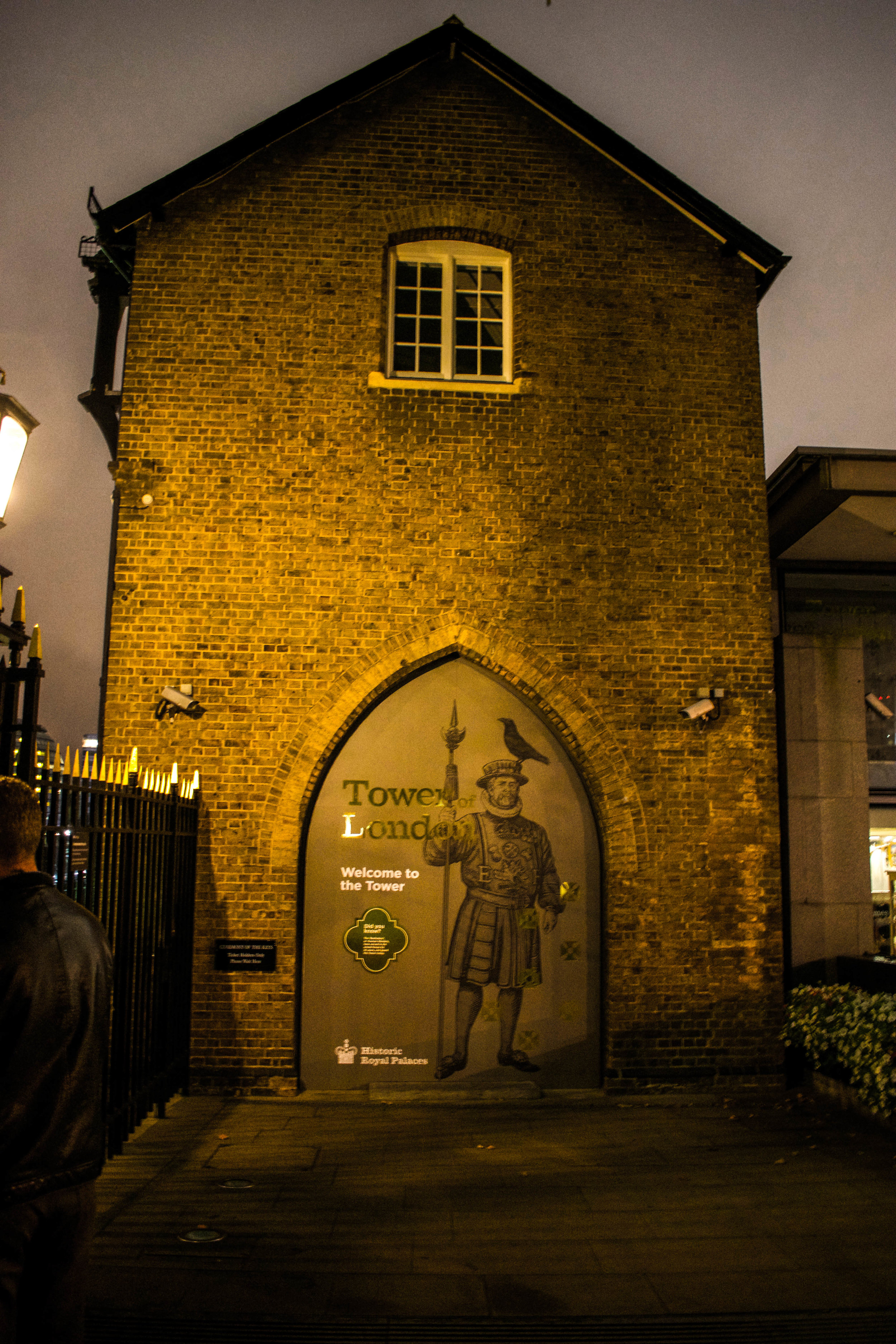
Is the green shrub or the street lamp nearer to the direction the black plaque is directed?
the street lamp

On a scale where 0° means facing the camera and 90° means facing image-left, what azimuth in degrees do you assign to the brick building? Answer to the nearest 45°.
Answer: approximately 0°

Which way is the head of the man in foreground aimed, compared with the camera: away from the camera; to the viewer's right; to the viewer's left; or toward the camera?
away from the camera

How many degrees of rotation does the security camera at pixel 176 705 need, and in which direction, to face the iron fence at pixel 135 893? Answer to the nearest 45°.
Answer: approximately 45° to its right

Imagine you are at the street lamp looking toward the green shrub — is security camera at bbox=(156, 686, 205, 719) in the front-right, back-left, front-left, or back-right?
front-left

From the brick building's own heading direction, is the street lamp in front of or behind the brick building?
in front

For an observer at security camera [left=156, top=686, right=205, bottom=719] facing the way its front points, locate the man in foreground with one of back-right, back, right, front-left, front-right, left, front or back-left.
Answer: front-right

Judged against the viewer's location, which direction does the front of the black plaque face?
facing the viewer

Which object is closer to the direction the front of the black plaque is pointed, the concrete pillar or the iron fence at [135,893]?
the iron fence

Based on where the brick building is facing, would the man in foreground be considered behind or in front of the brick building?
in front

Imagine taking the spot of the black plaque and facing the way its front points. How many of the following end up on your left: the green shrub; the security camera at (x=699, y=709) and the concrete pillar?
3
